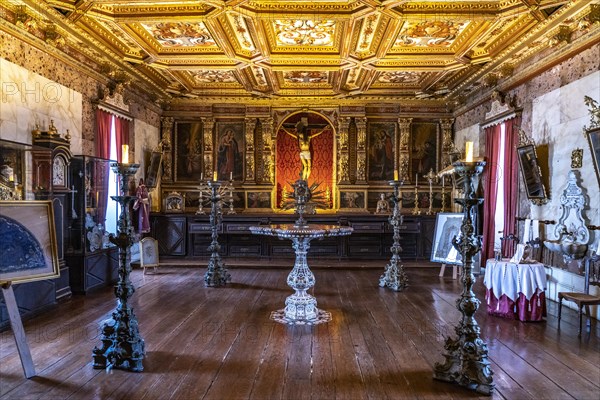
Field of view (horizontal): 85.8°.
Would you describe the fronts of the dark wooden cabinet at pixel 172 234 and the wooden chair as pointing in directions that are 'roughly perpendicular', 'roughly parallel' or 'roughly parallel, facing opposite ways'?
roughly perpendicular

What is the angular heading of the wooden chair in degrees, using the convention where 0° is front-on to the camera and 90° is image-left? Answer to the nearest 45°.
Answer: approximately 45°

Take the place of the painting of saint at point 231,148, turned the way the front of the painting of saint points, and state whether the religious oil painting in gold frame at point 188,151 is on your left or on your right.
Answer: on your right

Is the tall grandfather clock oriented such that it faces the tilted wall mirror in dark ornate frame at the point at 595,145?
yes

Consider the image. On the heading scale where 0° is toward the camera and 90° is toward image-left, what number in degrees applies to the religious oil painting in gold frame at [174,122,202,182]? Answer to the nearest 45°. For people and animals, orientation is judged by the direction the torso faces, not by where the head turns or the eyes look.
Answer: approximately 0°

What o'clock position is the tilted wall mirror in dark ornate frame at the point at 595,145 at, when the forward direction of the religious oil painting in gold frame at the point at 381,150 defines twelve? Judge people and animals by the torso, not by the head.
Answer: the tilted wall mirror in dark ornate frame at the point at 595,145 is roughly at 11 o'clock from the religious oil painting in gold frame at the point at 381,150.

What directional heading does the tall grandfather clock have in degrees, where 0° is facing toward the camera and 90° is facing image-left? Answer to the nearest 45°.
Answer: approximately 315°

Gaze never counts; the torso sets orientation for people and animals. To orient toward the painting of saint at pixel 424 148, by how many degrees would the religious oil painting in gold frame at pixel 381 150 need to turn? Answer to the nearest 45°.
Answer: approximately 90° to its left

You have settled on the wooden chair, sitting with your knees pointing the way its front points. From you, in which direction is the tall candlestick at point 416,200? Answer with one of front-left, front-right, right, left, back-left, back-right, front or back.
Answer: right

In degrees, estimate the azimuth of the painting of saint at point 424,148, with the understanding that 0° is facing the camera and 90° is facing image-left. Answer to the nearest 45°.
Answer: approximately 0°

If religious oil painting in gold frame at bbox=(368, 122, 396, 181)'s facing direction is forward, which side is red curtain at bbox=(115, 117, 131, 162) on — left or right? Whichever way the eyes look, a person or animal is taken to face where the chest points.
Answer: on its right

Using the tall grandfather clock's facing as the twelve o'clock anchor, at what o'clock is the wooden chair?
The wooden chair is roughly at 12 o'clock from the tall grandfather clock.
